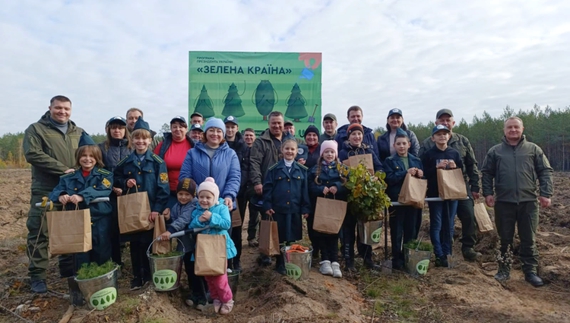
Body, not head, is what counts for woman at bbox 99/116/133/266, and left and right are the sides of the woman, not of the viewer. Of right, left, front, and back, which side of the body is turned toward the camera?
front

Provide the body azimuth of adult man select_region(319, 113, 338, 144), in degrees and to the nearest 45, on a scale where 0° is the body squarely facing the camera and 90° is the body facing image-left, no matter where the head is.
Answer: approximately 0°

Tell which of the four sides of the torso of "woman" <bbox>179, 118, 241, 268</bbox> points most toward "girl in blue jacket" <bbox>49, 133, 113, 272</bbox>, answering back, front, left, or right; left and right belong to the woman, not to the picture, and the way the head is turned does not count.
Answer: right

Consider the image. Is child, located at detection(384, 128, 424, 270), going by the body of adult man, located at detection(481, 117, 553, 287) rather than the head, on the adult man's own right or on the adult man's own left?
on the adult man's own right

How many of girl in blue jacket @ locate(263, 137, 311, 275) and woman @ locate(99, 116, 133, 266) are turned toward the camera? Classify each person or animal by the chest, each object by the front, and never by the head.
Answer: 2

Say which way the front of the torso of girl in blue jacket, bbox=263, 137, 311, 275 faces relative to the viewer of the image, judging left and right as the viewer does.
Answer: facing the viewer

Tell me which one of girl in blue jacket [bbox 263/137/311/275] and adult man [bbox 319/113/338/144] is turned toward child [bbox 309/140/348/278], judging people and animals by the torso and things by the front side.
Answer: the adult man

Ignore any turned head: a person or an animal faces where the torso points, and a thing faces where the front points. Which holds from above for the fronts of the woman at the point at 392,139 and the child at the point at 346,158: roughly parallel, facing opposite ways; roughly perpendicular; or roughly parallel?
roughly parallel

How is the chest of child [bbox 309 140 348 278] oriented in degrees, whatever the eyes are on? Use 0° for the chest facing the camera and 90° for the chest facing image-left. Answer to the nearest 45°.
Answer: approximately 0°

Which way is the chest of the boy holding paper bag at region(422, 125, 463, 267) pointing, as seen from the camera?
toward the camera

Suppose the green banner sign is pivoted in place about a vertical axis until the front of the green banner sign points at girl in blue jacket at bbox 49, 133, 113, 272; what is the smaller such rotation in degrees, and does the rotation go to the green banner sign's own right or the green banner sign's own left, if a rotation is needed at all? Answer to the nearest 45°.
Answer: approximately 45° to the green banner sign's own right

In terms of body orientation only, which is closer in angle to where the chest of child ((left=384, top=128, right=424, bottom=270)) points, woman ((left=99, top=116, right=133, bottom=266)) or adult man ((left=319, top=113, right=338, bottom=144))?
the woman

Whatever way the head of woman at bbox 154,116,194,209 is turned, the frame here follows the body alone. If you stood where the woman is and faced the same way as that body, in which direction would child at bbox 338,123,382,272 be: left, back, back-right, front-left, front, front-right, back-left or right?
left

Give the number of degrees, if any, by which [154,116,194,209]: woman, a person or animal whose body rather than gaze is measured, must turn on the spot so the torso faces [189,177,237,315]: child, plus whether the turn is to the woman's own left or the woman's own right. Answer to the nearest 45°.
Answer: approximately 45° to the woman's own left

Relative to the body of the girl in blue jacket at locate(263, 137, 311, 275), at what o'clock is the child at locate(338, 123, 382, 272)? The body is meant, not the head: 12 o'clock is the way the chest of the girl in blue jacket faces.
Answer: The child is roughly at 8 o'clock from the girl in blue jacket.

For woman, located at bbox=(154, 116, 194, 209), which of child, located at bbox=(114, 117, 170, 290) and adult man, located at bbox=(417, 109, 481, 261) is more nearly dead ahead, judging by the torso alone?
the child
